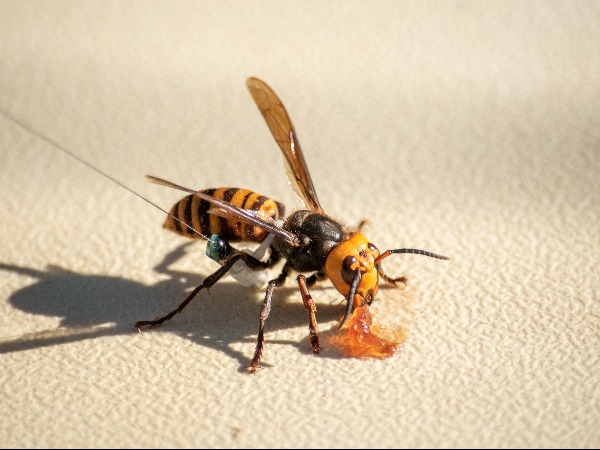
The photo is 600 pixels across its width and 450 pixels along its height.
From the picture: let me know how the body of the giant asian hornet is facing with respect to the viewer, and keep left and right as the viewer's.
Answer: facing the viewer and to the right of the viewer
